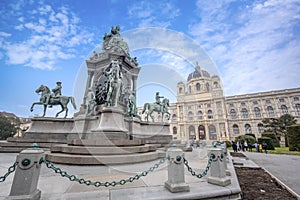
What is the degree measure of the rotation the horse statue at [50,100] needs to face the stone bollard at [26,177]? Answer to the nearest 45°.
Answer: approximately 90° to its left

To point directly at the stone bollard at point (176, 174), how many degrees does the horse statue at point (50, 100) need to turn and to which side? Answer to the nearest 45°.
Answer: approximately 90° to its left

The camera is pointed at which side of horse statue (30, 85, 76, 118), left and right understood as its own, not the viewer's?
left

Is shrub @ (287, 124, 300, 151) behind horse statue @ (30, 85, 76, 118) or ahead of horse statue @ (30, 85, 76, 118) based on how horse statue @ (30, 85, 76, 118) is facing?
behind

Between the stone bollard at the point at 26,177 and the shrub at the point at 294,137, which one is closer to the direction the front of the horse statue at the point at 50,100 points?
the stone bollard

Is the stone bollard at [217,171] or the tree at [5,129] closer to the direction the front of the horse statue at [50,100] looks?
the tree
